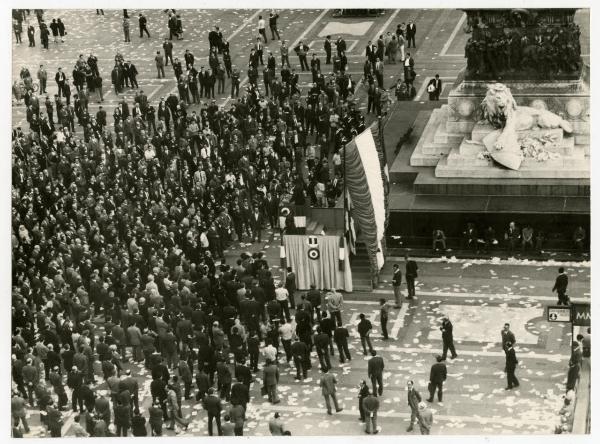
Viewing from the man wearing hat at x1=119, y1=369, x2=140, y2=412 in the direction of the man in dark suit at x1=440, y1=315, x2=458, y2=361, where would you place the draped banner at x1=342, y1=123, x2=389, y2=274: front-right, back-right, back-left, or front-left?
front-left

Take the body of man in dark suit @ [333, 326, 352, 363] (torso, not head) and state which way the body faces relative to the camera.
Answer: away from the camera

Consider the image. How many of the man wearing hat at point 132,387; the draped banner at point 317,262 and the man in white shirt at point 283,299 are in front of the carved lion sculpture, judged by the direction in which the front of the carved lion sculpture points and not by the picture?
3

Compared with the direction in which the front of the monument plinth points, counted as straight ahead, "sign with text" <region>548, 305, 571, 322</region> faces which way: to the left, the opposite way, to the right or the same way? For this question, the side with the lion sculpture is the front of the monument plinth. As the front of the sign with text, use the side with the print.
the same way

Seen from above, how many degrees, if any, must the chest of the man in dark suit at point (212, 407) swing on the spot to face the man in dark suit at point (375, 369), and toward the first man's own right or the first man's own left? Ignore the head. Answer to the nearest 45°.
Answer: approximately 90° to the first man's own right

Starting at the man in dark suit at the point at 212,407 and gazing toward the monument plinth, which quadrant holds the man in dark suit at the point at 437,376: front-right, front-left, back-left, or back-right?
front-right

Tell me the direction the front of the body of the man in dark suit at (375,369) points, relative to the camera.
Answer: away from the camera

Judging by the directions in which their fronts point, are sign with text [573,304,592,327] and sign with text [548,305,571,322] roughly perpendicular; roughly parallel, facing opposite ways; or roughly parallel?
roughly parallel

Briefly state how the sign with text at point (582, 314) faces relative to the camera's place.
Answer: facing the viewer

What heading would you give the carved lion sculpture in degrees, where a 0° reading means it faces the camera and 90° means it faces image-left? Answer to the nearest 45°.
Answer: approximately 45°

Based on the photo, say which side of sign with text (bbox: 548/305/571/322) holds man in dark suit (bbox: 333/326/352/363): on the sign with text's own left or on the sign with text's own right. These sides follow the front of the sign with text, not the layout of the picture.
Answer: on the sign with text's own right

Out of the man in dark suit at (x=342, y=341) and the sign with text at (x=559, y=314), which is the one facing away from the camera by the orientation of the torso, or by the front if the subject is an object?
the man in dark suit

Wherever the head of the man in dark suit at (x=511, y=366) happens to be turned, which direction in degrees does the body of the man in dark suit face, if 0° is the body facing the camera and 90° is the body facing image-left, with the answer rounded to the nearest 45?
approximately 90°

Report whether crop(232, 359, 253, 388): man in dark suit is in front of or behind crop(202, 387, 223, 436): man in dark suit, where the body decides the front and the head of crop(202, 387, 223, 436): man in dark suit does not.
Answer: in front

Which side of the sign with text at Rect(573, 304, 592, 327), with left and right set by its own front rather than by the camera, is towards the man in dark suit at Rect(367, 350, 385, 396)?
right

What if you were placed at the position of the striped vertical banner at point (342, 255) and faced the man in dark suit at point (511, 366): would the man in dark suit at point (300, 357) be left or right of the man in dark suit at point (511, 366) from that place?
right

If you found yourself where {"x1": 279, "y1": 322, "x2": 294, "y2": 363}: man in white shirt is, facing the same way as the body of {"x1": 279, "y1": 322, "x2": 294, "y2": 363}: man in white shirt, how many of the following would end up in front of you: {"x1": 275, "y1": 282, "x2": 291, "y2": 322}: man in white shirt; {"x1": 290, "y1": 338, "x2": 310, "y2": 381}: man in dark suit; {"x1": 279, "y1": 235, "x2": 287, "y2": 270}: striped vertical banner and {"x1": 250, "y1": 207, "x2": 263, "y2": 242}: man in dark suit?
3

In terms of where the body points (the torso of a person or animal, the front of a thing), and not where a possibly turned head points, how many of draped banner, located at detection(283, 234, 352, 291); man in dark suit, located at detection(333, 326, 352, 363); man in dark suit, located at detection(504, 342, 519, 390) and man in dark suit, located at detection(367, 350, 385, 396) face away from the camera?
2

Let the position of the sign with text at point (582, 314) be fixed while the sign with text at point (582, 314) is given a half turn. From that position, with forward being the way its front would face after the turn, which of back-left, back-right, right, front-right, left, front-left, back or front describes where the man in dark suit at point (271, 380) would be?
left

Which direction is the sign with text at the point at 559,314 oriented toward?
toward the camera

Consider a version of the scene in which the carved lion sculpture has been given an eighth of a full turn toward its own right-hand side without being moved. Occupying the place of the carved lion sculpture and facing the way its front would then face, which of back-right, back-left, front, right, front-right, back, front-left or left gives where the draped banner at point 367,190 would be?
front-left

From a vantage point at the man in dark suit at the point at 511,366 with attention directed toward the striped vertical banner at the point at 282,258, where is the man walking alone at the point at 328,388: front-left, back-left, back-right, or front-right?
front-left

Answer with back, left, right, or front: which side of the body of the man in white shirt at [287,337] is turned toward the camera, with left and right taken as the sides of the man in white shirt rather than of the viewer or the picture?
back
